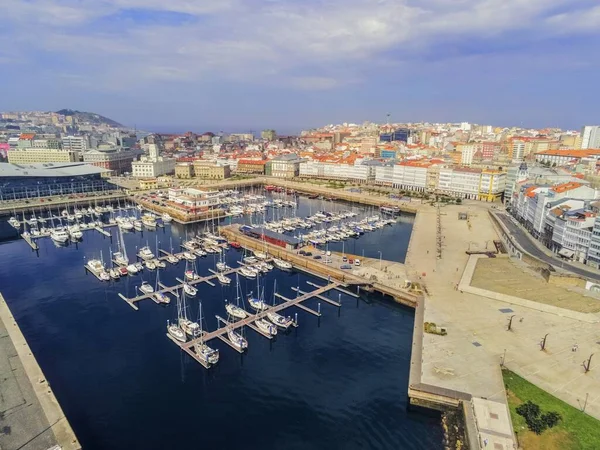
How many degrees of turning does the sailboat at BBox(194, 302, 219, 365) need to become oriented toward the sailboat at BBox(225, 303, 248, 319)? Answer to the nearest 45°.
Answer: approximately 90° to its right

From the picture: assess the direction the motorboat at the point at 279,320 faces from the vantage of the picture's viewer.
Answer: facing away from the viewer and to the left of the viewer

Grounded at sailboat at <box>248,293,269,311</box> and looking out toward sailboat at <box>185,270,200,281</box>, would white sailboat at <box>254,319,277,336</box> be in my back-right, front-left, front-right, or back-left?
back-left

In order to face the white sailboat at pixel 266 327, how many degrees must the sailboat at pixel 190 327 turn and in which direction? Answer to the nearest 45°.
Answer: approximately 135° to its right
